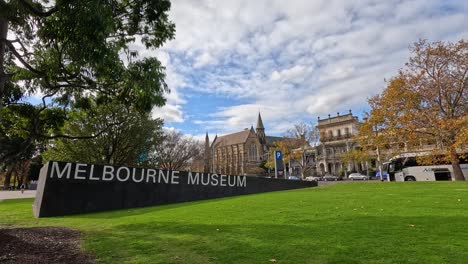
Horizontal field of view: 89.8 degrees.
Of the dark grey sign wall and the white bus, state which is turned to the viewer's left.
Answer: the white bus

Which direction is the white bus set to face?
to the viewer's left

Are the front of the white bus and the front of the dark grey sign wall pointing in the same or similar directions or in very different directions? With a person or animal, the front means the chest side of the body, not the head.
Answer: very different directions

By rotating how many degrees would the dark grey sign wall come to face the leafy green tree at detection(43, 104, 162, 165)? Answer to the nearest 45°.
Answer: approximately 135° to its left

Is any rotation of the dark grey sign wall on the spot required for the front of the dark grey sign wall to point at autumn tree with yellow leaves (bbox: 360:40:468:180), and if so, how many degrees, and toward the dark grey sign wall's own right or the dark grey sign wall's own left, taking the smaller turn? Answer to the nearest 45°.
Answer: approximately 45° to the dark grey sign wall's own left

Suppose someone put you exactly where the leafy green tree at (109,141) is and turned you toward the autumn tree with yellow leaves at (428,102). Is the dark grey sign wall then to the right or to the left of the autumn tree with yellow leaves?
right

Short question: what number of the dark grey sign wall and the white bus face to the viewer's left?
1

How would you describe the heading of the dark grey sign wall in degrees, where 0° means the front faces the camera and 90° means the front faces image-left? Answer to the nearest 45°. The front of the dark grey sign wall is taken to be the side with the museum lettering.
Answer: approximately 315°

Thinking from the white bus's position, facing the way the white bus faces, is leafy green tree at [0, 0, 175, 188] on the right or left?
on its left
